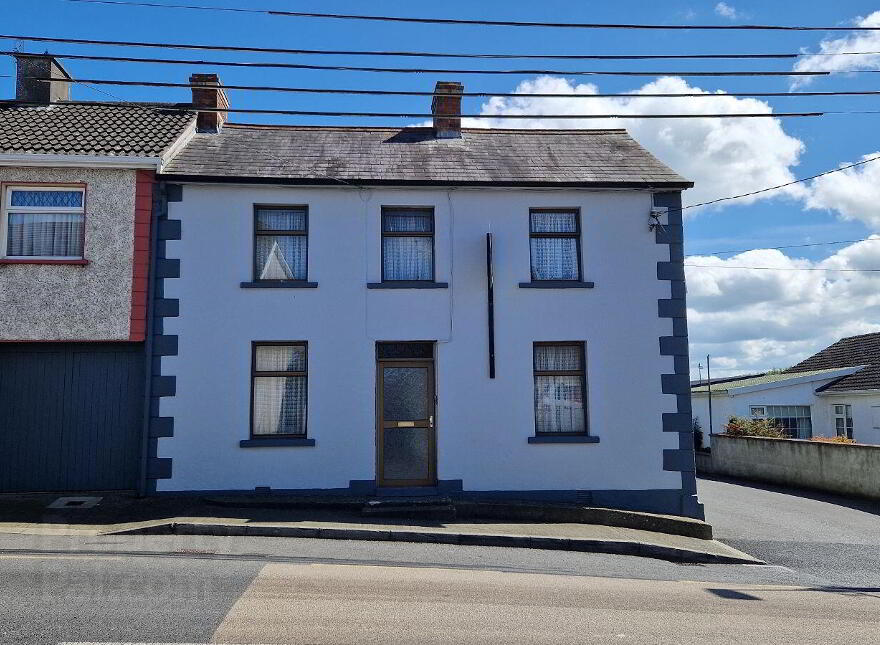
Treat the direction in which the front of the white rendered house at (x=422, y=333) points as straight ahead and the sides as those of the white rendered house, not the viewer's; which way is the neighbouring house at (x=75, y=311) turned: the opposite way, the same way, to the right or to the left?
the same way

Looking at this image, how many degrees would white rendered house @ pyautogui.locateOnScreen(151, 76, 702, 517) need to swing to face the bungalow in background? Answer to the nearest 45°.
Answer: approximately 135° to its left

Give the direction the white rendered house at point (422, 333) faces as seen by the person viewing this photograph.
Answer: facing the viewer

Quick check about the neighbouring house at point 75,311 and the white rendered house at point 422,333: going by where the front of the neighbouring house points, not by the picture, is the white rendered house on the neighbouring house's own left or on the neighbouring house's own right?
on the neighbouring house's own left

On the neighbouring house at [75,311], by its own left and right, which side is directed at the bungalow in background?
left

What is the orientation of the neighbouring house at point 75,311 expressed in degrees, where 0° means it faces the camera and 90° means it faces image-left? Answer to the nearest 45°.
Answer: approximately 0°

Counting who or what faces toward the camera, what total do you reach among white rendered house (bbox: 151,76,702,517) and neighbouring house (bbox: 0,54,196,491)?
2

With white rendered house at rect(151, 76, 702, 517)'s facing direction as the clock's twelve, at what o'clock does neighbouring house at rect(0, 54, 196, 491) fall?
The neighbouring house is roughly at 3 o'clock from the white rendered house.

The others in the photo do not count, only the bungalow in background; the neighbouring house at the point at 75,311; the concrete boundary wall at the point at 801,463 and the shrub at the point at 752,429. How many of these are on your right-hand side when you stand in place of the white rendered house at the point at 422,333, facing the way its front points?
1

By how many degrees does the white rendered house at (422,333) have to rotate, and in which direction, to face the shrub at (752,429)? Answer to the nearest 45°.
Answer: approximately 135° to its left

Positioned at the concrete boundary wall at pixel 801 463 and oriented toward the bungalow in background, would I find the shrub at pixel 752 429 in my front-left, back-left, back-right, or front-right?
front-left

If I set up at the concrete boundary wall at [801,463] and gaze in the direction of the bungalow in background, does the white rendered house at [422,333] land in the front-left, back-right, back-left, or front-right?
back-left

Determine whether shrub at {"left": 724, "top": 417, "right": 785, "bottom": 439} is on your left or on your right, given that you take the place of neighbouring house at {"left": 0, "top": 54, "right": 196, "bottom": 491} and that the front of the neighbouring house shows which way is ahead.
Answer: on your left
